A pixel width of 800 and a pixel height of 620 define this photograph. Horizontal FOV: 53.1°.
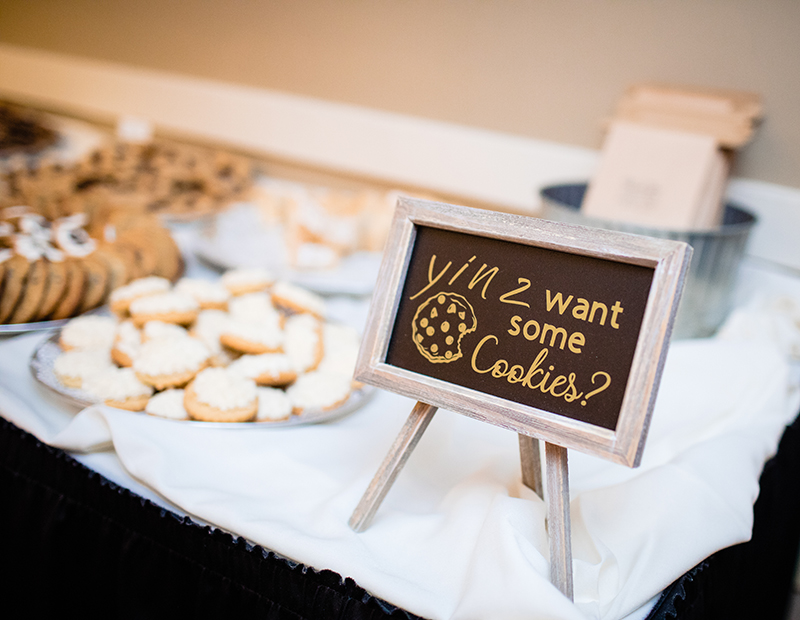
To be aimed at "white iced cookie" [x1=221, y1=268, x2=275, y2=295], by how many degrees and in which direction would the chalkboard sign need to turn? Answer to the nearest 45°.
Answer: approximately 90° to its right

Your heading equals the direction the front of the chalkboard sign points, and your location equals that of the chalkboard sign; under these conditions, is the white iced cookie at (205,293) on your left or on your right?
on your right

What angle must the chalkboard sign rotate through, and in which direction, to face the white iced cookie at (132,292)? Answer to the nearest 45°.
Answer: approximately 90° to its right

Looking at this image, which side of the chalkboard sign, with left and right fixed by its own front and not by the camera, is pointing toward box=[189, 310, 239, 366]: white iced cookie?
right

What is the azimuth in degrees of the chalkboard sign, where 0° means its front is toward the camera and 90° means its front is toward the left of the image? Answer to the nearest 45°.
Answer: approximately 45°

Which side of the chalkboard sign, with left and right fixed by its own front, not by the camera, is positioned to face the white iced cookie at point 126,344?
right

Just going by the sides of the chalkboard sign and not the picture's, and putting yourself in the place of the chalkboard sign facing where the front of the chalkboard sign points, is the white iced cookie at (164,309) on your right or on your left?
on your right

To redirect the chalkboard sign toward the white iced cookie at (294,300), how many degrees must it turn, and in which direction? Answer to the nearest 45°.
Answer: approximately 90° to its right

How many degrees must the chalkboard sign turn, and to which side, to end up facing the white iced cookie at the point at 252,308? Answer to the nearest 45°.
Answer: approximately 90° to its right
